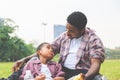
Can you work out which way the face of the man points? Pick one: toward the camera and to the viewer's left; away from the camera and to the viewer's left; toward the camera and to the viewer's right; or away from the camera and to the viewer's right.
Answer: toward the camera and to the viewer's left

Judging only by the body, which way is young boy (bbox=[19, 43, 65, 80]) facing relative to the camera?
toward the camera

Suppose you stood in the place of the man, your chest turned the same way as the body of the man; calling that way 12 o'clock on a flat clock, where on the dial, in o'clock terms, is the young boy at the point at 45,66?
The young boy is roughly at 1 o'clock from the man.

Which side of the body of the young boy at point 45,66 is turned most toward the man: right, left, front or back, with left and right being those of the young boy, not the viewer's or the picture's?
left

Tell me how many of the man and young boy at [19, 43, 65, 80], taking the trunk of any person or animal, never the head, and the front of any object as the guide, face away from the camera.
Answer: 0
